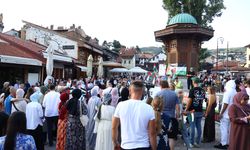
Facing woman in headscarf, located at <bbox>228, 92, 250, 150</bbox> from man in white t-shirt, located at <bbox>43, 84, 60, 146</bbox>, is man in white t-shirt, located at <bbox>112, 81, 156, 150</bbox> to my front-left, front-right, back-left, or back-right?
front-right

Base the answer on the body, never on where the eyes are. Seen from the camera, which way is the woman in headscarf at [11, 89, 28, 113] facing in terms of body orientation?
away from the camera

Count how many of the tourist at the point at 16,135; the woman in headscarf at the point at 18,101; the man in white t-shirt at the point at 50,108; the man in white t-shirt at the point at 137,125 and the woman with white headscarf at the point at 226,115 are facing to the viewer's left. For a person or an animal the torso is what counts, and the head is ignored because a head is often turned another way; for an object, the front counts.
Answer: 1

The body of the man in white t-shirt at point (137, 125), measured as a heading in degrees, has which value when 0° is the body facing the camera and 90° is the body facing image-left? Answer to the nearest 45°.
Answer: approximately 180°

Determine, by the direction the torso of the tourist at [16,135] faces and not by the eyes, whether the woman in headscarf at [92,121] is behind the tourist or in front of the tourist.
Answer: in front

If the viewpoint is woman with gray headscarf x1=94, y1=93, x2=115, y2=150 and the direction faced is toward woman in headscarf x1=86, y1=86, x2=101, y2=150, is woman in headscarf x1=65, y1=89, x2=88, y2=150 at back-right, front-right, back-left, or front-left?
front-left

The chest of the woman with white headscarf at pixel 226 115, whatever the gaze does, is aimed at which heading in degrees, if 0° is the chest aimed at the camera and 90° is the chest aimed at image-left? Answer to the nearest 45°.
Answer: approximately 90°

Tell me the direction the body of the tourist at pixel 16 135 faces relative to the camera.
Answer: away from the camera

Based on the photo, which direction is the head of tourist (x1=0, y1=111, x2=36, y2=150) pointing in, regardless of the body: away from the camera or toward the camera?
away from the camera

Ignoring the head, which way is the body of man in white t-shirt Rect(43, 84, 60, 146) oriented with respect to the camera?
away from the camera

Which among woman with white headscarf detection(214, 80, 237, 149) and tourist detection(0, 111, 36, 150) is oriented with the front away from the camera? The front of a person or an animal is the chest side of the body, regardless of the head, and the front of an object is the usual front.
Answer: the tourist

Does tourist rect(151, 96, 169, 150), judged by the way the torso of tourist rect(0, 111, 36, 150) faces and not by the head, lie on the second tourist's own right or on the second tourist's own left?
on the second tourist's own right

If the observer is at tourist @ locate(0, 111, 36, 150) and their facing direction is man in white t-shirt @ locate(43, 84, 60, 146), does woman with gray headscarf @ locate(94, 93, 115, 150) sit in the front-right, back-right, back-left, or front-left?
front-right
